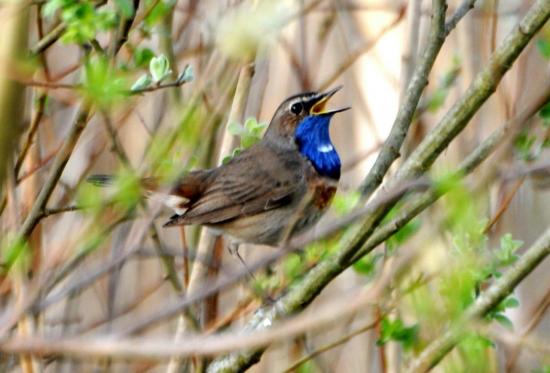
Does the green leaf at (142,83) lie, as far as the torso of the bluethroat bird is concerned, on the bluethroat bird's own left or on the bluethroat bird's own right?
on the bluethroat bird's own right

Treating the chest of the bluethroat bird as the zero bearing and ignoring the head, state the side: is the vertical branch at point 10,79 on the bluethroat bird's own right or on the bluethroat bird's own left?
on the bluethroat bird's own right

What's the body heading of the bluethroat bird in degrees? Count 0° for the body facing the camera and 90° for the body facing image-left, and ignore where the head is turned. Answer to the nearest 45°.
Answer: approximately 270°
